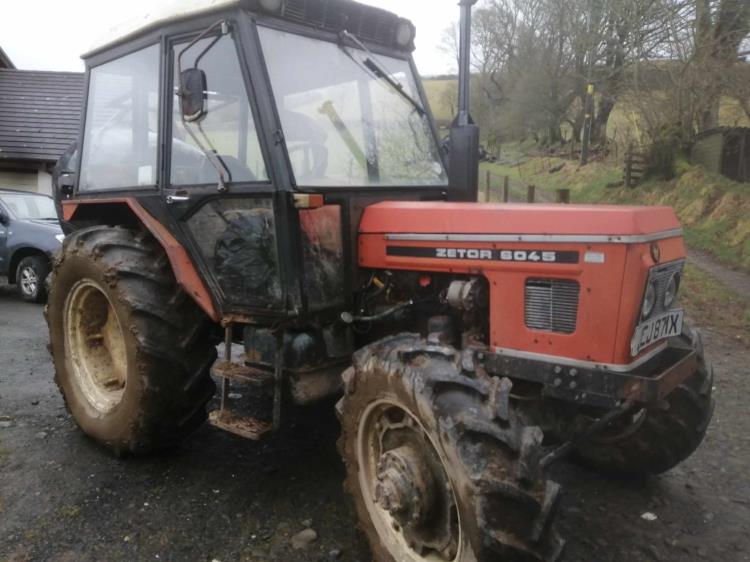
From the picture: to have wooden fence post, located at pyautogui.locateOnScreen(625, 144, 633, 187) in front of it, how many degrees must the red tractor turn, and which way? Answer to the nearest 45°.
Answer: approximately 90° to its left

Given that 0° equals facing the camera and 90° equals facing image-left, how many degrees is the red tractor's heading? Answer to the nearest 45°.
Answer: approximately 315°

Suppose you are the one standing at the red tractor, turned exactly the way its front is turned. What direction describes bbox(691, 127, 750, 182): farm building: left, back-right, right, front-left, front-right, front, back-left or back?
left

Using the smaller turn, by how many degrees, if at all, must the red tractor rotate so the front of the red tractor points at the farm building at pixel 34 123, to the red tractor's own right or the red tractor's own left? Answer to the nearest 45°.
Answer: approximately 180°
